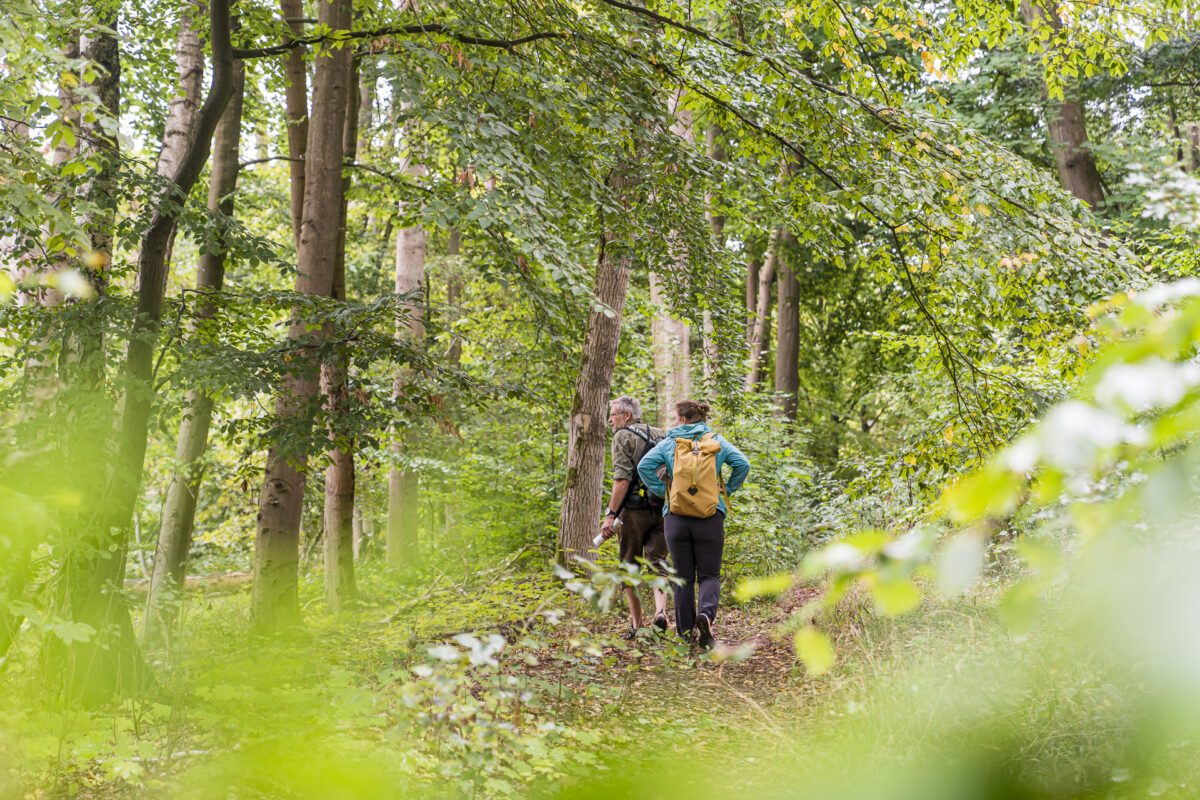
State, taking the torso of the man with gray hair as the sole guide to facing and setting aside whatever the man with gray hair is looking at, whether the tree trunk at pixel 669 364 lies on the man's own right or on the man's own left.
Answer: on the man's own right

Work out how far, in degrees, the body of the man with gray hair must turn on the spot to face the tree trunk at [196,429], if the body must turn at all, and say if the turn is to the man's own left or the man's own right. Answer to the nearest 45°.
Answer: approximately 45° to the man's own left

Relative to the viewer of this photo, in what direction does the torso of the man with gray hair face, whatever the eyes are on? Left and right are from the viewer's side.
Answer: facing away from the viewer and to the left of the viewer

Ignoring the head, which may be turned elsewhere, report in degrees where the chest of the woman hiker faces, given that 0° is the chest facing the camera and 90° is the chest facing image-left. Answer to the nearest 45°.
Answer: approximately 180°

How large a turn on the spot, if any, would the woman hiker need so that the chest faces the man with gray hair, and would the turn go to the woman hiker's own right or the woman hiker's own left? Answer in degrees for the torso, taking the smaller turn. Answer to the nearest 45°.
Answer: approximately 45° to the woman hiker's own left

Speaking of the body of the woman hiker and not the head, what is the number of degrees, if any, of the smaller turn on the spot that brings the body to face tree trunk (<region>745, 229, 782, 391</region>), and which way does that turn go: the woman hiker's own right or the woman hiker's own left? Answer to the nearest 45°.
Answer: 0° — they already face it
